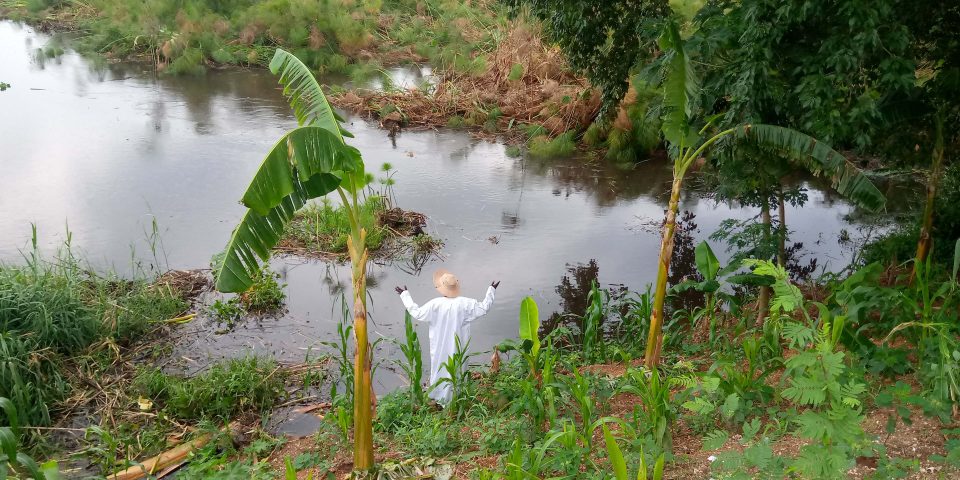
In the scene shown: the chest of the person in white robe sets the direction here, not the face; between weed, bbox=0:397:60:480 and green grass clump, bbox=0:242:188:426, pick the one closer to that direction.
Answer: the green grass clump

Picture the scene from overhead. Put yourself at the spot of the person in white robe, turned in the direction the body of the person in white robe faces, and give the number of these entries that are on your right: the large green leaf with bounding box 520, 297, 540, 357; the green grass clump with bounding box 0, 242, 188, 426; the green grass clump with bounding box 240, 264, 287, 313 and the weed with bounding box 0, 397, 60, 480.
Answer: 1

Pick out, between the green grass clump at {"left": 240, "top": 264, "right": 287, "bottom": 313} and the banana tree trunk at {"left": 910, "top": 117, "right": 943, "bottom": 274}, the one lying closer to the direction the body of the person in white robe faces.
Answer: the green grass clump

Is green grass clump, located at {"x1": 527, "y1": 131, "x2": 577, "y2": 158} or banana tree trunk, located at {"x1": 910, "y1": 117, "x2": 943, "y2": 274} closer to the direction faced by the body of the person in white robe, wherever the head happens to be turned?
the green grass clump

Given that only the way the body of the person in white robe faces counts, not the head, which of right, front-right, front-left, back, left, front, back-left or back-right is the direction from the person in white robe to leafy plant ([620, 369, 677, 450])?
back-right

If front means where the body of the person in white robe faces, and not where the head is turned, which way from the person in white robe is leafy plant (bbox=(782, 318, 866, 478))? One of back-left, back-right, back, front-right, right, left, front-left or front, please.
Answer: back-right

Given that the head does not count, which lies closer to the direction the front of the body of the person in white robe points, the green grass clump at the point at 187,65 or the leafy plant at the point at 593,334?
the green grass clump

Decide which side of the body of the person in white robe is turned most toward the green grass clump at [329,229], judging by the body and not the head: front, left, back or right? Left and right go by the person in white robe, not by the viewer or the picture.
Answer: front

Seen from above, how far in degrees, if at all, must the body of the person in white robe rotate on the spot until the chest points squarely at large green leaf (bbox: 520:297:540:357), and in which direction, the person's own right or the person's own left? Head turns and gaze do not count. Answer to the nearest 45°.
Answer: approximately 90° to the person's own right

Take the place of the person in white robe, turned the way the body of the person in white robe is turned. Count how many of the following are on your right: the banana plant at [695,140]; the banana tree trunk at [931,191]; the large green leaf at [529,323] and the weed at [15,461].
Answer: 3

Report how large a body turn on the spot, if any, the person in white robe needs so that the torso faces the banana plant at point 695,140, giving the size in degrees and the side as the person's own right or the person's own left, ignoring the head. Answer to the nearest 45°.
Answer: approximately 90° to the person's own right

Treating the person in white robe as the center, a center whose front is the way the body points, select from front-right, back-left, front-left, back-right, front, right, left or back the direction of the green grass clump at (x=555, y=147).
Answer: front

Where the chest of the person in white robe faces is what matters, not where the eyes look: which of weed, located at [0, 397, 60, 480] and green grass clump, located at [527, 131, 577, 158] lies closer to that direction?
the green grass clump

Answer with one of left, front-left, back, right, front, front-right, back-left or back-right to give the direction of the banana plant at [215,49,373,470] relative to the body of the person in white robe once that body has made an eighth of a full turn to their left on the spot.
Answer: left

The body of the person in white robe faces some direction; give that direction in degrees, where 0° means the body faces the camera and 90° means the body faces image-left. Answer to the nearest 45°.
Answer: approximately 180°

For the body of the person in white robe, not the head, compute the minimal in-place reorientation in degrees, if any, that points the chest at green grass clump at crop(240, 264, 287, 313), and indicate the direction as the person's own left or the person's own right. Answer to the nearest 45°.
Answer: approximately 45° to the person's own left

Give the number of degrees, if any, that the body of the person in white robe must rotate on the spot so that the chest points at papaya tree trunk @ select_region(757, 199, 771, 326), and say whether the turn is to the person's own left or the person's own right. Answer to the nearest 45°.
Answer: approximately 90° to the person's own right

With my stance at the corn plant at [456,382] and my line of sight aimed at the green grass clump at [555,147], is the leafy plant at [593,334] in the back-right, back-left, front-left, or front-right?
front-right

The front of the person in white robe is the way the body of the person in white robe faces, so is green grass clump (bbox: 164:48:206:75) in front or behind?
in front
